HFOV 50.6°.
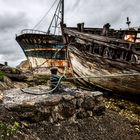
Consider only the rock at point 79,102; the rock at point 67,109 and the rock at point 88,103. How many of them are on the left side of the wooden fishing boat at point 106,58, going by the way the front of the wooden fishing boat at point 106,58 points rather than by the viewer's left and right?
3

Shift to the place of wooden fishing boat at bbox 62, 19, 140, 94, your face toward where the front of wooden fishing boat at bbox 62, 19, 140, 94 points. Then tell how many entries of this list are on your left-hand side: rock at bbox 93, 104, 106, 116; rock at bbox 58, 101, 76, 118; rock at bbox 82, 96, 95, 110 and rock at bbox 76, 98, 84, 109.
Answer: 4

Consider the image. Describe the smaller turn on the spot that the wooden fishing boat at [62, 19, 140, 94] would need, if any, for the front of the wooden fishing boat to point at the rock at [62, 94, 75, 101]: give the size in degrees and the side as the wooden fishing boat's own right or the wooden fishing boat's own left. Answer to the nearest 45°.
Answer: approximately 90° to the wooden fishing boat's own left

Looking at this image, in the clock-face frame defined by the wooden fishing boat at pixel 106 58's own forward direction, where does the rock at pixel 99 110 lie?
The rock is roughly at 9 o'clock from the wooden fishing boat.

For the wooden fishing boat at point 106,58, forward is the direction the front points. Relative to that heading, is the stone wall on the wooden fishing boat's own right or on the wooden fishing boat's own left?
on the wooden fishing boat's own left

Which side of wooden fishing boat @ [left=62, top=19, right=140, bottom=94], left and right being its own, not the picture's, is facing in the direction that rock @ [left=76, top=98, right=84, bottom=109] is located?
left

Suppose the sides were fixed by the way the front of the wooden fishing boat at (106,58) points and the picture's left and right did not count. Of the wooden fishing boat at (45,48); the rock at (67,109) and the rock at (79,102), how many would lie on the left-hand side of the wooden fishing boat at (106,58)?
2

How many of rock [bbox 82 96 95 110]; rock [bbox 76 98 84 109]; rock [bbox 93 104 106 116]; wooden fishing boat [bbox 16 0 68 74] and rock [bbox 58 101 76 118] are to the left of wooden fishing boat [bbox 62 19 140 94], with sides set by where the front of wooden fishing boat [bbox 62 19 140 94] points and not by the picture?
4

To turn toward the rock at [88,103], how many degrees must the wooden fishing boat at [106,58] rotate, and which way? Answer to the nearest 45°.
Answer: approximately 90° to its left

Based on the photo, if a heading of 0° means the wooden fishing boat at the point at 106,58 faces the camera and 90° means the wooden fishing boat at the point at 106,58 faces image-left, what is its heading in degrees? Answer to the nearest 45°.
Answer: approximately 90°
